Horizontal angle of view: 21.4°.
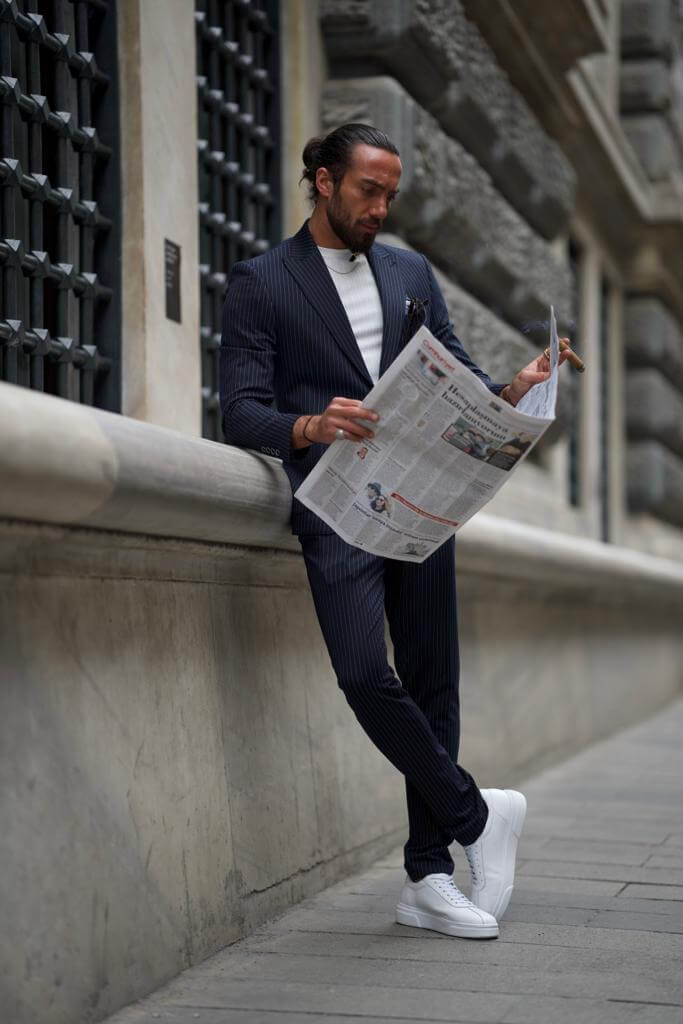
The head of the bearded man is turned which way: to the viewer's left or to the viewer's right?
to the viewer's right

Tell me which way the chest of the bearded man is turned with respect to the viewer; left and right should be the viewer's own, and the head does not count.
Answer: facing the viewer and to the right of the viewer
